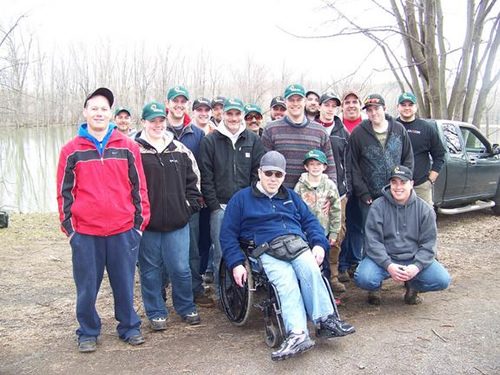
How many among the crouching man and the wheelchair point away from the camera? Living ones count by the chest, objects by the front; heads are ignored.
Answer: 0

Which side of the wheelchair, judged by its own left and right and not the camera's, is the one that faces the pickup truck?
left

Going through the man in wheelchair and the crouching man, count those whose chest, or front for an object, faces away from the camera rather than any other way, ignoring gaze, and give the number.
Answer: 0

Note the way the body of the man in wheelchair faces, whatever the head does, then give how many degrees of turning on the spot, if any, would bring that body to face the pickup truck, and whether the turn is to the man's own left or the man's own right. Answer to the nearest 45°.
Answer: approximately 90° to the man's own left

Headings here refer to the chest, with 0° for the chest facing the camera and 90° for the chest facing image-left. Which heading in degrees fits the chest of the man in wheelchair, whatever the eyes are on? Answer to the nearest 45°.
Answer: approximately 315°

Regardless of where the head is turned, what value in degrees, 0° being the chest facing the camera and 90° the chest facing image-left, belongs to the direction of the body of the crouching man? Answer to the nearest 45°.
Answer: approximately 0°

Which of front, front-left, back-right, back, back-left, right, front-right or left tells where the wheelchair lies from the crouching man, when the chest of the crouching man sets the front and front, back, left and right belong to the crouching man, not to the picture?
front-right

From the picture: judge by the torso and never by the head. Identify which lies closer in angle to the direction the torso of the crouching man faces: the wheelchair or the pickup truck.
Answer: the wheelchair

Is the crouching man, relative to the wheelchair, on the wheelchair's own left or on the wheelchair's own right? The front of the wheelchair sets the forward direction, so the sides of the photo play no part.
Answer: on the wheelchair's own left

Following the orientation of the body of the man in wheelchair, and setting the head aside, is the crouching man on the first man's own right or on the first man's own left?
on the first man's own left

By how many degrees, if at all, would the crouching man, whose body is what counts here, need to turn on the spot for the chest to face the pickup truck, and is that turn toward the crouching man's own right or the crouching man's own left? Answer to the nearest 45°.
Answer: approximately 180°

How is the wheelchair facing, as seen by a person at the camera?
facing the viewer and to the right of the viewer
